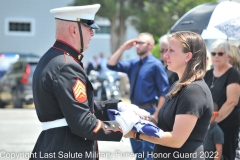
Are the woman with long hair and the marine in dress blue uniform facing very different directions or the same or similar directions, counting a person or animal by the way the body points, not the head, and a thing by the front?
very different directions

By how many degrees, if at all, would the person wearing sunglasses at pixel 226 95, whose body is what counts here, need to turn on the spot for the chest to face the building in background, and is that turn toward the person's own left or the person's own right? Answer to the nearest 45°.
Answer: approximately 90° to the person's own right

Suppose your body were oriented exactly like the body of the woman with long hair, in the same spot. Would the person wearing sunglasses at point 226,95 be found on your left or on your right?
on your right

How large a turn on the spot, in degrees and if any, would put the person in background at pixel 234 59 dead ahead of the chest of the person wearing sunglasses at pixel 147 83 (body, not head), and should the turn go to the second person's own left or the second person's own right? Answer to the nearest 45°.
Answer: approximately 135° to the second person's own left

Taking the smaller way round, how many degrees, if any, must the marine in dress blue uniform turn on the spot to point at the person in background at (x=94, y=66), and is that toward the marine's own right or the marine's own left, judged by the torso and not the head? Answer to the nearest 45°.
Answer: approximately 90° to the marine's own left

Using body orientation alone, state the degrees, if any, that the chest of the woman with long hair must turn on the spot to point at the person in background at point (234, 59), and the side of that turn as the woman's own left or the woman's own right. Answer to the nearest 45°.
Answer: approximately 90° to the woman's own right

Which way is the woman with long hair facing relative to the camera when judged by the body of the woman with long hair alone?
to the viewer's left

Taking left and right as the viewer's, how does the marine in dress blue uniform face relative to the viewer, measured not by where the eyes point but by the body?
facing to the right of the viewer

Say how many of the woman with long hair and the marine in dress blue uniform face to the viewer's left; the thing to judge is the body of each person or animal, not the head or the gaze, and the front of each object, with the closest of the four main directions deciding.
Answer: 1
